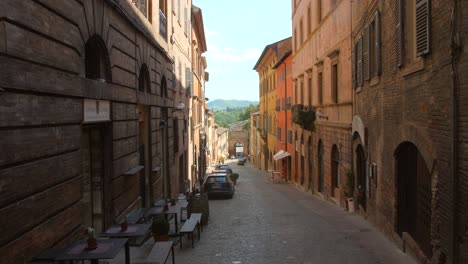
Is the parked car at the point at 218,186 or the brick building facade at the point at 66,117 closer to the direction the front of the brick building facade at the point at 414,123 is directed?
the brick building facade

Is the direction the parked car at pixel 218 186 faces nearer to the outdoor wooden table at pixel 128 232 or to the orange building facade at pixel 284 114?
the orange building facade

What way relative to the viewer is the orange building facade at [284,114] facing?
to the viewer's left

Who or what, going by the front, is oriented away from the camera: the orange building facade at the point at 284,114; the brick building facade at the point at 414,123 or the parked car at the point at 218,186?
the parked car

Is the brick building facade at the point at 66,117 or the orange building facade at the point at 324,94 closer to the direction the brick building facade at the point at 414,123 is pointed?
the brick building facade

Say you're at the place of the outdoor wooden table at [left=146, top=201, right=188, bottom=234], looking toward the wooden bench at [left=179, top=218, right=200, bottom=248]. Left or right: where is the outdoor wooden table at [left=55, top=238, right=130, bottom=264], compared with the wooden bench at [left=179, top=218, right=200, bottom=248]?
right

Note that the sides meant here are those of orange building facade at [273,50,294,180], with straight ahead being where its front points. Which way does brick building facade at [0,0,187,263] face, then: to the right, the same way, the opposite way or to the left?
the opposite way

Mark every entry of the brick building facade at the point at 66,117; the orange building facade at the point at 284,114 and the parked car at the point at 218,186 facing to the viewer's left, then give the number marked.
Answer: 1

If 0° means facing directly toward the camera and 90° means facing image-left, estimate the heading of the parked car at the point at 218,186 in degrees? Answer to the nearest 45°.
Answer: approximately 180°

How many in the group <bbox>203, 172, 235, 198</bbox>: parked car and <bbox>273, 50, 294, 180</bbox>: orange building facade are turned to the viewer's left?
1
